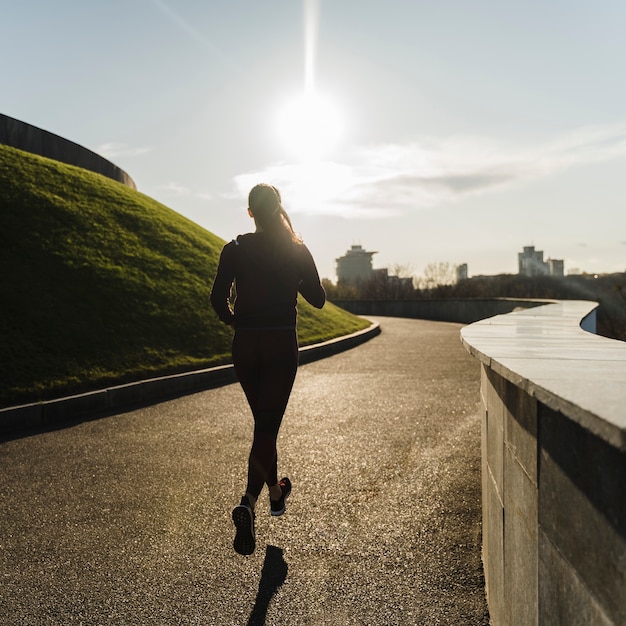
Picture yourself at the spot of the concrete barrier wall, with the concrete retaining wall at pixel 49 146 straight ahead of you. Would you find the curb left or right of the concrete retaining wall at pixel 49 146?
left

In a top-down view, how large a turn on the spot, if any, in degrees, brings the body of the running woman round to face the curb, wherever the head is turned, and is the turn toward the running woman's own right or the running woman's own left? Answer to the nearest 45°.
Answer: approximately 45° to the running woman's own left

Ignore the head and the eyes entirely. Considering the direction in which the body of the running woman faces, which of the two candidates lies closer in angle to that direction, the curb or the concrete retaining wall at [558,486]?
the curb

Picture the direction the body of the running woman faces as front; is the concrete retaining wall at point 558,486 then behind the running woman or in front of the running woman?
behind

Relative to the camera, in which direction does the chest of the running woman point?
away from the camera
